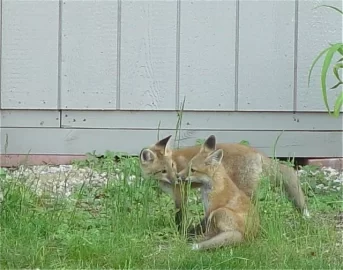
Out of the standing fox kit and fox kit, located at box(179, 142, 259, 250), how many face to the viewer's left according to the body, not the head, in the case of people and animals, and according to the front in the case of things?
2

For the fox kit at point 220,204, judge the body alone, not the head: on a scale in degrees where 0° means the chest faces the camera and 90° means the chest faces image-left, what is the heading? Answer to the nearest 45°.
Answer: approximately 90°

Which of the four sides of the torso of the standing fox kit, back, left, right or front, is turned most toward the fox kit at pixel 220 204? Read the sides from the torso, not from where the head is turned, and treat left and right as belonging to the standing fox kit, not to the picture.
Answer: left

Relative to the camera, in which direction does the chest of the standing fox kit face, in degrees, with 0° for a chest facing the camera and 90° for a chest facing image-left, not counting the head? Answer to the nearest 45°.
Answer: approximately 90°

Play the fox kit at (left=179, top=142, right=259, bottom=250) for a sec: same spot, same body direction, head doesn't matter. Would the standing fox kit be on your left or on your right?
on your right
